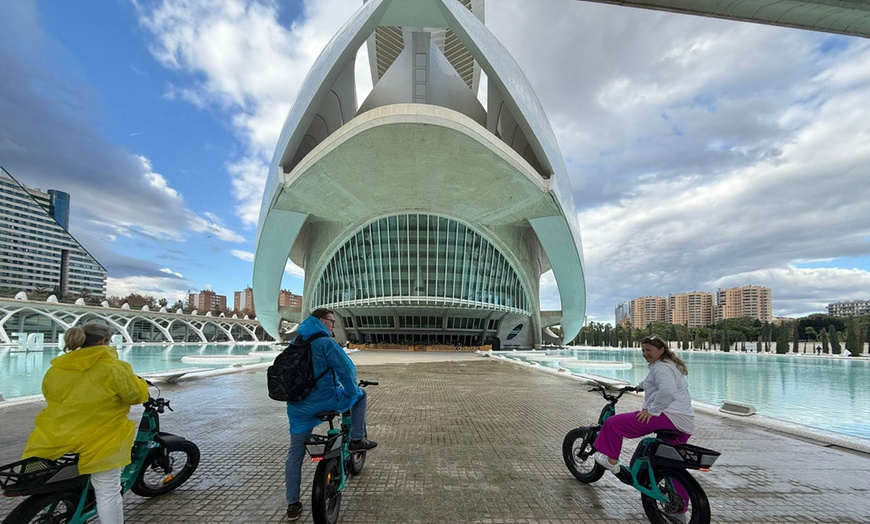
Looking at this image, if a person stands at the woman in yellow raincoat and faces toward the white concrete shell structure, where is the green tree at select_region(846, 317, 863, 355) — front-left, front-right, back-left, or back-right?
front-right

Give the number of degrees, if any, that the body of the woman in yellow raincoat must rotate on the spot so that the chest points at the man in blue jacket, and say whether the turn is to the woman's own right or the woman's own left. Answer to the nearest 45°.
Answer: approximately 45° to the woman's own right

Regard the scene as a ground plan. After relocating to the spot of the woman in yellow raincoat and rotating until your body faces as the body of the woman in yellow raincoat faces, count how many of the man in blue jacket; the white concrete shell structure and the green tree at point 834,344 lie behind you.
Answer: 0

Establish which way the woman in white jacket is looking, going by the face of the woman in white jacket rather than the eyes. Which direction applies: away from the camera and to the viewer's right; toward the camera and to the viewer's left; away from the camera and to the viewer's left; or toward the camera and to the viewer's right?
toward the camera and to the viewer's left

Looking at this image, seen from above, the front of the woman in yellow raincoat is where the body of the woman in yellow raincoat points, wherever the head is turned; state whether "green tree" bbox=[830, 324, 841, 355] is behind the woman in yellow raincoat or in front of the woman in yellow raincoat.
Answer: in front

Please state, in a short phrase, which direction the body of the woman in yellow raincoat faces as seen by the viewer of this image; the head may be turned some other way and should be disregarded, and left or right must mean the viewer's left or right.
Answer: facing away from the viewer and to the right of the viewer

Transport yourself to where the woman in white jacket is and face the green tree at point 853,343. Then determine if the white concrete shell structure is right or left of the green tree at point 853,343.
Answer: left

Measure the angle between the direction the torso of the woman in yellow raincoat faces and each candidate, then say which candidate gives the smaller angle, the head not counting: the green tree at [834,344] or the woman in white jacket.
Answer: the green tree

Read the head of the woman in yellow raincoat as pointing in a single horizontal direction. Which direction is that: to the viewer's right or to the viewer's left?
to the viewer's right

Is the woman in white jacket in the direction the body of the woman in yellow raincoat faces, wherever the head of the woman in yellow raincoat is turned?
no

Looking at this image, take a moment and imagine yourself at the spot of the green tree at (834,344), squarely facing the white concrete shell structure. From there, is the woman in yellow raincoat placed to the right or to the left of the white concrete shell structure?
left

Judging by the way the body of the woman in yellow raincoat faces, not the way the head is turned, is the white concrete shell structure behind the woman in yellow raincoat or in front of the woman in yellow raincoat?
in front
